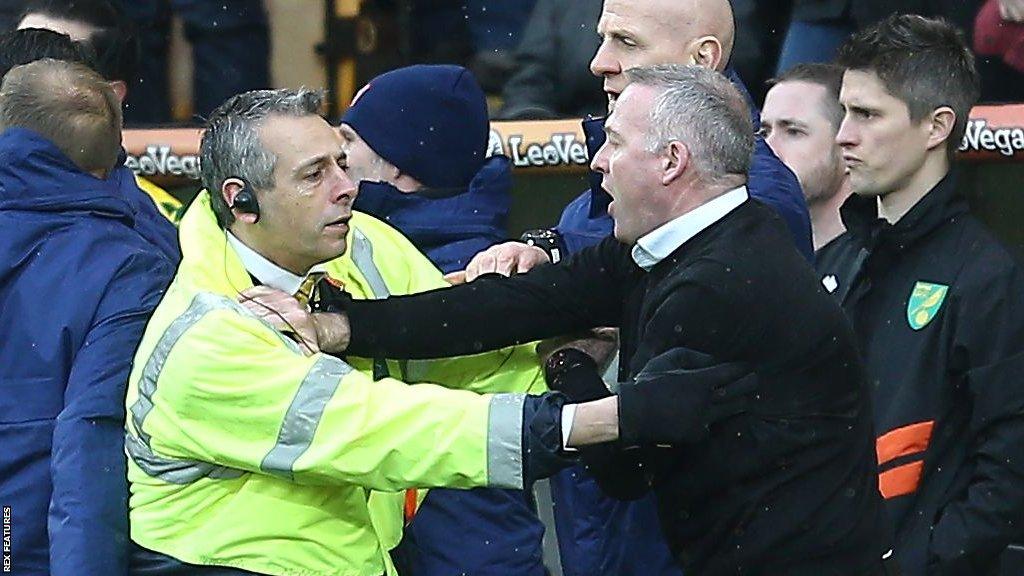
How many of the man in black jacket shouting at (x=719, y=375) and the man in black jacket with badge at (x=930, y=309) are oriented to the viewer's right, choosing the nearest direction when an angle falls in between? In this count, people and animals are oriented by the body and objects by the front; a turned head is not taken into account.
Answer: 0

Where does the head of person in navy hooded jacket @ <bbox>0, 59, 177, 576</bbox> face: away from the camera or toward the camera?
away from the camera

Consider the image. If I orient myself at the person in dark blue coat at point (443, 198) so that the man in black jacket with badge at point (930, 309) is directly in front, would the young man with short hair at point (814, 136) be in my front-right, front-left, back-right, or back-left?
front-left

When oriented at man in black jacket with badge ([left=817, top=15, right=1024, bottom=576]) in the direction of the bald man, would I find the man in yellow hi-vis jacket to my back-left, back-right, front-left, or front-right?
front-left

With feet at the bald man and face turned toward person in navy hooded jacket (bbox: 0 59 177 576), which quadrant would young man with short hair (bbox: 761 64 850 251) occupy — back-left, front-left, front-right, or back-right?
back-right

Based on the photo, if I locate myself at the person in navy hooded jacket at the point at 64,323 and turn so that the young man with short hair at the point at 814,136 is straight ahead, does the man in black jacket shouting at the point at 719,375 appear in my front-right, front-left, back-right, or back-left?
front-right

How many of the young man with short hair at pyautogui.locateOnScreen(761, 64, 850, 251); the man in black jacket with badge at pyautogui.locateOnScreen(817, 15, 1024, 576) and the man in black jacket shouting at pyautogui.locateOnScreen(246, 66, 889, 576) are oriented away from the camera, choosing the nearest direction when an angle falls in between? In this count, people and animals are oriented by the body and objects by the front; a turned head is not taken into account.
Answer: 0

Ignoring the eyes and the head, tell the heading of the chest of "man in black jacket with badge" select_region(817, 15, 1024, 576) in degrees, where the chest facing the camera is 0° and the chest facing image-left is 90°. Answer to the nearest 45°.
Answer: approximately 45°

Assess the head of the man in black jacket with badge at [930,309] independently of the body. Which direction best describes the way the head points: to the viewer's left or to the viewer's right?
to the viewer's left

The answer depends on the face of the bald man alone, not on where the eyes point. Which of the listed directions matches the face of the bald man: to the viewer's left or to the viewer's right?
to the viewer's left

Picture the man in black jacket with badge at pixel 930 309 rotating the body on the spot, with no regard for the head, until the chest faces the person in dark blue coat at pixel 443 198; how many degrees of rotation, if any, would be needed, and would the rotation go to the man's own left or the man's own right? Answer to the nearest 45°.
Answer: approximately 45° to the man's own right

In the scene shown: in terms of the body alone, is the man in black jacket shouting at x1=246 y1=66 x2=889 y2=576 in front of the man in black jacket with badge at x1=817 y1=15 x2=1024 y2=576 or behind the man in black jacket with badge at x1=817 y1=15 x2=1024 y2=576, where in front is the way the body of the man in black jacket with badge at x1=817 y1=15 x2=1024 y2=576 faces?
in front

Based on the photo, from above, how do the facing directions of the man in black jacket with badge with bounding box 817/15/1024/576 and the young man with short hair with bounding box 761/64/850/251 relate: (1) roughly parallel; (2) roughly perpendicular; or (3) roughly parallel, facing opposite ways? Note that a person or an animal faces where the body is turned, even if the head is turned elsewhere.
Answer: roughly parallel

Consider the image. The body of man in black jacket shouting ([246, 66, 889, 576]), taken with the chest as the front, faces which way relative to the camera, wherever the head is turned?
to the viewer's left

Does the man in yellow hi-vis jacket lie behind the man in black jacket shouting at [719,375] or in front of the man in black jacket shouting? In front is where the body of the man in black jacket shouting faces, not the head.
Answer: in front

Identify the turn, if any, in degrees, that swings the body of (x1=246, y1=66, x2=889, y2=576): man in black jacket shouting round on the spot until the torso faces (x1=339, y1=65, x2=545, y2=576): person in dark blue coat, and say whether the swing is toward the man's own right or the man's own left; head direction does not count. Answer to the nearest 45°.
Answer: approximately 45° to the man's own right

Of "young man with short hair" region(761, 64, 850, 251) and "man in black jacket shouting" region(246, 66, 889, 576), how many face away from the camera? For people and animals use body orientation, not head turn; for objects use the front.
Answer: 0

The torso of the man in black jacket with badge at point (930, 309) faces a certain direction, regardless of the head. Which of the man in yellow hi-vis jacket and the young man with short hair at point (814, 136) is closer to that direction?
the man in yellow hi-vis jacket

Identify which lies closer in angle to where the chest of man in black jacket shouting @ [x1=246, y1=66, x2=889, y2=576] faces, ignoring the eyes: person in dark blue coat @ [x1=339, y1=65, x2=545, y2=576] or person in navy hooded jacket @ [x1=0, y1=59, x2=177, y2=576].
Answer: the person in navy hooded jacket
